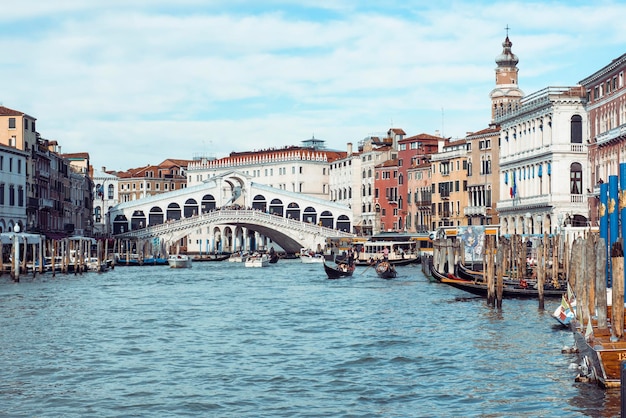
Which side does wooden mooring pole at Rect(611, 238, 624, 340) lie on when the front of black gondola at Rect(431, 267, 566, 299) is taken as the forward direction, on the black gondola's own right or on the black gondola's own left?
on the black gondola's own left

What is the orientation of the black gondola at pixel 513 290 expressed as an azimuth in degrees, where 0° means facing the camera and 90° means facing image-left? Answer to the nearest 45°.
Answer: approximately 90°

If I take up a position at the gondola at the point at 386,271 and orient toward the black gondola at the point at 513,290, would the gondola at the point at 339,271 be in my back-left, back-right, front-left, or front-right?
back-right

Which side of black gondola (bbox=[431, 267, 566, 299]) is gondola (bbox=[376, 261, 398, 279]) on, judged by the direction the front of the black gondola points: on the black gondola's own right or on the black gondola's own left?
on the black gondola's own right
